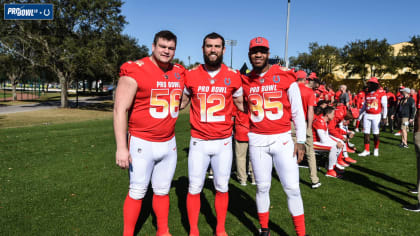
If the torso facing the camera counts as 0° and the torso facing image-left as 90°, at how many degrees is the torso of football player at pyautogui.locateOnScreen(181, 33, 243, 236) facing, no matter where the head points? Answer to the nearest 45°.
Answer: approximately 0°

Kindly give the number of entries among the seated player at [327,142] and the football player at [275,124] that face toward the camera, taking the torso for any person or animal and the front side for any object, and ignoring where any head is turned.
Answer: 1

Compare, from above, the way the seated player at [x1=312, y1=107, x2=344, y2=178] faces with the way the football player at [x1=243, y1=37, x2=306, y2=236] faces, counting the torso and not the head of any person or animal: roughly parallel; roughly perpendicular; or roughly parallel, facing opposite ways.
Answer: roughly perpendicular
